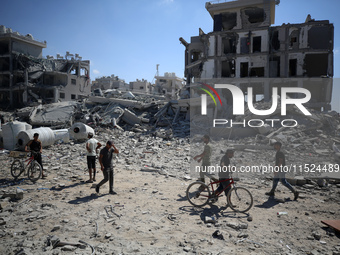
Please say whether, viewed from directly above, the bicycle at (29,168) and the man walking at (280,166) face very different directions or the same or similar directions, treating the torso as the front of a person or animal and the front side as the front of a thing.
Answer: very different directions

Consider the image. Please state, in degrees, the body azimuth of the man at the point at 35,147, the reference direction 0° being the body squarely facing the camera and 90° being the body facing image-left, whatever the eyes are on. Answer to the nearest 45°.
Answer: approximately 315°

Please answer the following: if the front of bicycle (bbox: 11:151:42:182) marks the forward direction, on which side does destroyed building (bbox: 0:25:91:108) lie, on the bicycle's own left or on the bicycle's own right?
on the bicycle's own left

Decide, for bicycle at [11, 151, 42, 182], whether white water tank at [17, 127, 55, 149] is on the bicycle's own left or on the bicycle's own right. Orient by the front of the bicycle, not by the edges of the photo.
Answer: on the bicycle's own left

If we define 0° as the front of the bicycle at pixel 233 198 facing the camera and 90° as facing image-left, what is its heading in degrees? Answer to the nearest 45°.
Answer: approximately 270°

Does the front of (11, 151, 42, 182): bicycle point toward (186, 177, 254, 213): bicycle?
yes

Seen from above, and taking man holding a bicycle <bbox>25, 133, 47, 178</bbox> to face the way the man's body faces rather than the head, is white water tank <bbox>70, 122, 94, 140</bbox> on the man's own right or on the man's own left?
on the man's own left

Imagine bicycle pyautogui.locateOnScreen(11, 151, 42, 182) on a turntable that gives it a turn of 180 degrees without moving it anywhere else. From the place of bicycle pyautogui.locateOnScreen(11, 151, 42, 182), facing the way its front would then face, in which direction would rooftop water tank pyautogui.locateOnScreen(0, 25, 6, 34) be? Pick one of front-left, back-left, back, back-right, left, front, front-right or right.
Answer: front-right

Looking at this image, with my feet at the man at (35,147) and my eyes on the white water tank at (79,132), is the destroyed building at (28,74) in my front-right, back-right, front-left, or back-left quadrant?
front-left
